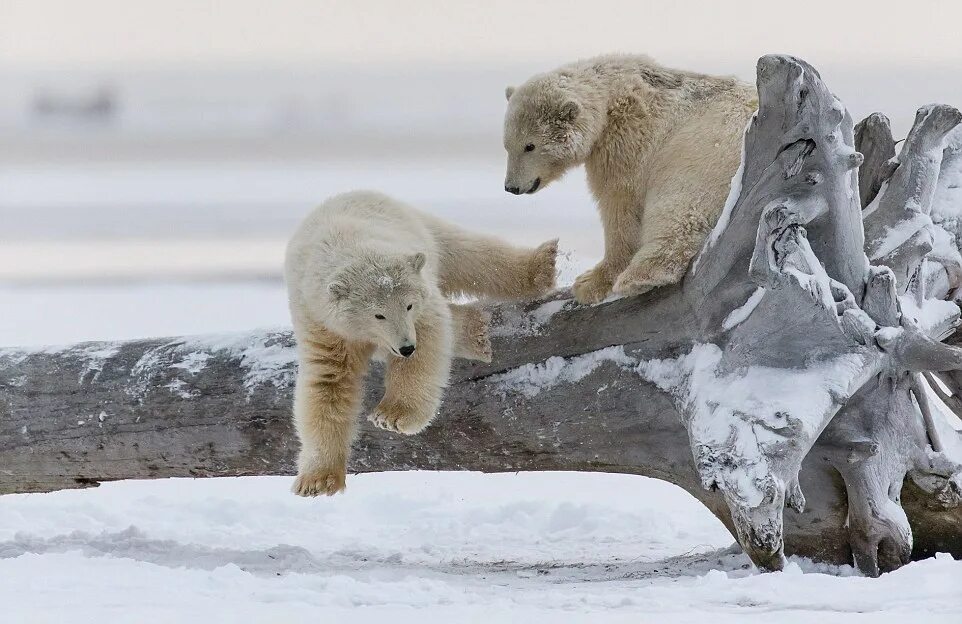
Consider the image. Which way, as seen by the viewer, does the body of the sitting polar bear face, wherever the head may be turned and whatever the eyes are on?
to the viewer's left

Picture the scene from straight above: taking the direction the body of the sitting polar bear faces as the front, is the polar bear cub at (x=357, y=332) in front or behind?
in front
